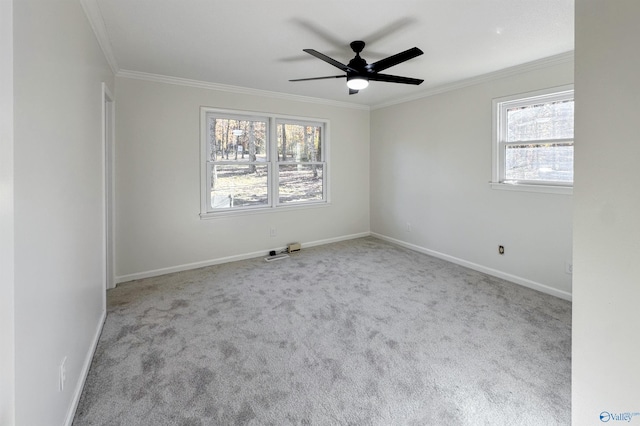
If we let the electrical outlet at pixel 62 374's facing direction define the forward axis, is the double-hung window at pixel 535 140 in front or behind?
in front

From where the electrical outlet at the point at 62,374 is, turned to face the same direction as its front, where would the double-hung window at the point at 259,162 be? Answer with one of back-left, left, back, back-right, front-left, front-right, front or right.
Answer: front-left

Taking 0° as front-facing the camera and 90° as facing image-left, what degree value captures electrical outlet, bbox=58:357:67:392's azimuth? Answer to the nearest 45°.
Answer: approximately 270°
